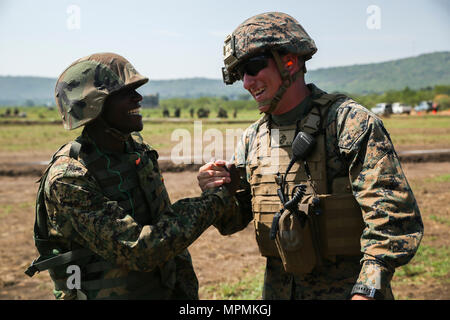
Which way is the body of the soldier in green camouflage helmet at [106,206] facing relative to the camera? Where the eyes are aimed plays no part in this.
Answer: to the viewer's right

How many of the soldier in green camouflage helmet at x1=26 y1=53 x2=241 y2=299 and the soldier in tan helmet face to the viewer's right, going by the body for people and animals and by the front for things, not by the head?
1

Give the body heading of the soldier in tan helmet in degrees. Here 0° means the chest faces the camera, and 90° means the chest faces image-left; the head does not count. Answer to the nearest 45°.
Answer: approximately 45°

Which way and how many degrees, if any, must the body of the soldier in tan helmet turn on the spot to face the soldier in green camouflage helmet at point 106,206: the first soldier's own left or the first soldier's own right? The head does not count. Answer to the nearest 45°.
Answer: approximately 45° to the first soldier's own right

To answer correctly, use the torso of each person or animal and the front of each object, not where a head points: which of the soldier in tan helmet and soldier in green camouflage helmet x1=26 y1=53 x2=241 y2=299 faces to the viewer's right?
the soldier in green camouflage helmet

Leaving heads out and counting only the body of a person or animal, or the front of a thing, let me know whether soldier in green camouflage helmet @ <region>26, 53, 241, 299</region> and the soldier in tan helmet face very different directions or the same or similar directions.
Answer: very different directions

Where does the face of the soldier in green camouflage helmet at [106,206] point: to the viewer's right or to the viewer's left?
to the viewer's right
